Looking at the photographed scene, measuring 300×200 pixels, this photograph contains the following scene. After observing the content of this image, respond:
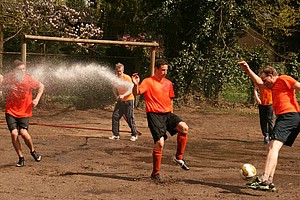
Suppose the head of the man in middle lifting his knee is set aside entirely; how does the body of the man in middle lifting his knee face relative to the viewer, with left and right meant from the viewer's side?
facing the viewer and to the right of the viewer

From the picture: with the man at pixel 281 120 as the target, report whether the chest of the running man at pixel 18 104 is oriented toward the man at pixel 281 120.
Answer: no

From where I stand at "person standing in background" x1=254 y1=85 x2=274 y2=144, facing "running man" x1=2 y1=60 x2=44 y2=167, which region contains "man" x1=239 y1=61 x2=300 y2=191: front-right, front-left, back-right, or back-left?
front-left

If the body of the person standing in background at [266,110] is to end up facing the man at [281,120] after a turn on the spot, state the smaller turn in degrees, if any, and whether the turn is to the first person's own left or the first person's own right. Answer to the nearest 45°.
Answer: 0° — they already face them

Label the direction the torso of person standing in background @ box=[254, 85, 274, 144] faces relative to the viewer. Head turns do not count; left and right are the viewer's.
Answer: facing the viewer

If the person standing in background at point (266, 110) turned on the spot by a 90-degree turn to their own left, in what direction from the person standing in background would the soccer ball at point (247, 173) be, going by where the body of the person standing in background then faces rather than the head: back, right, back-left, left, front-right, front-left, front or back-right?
right

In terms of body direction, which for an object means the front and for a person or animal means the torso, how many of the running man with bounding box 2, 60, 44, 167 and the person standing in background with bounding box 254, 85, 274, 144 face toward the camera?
2

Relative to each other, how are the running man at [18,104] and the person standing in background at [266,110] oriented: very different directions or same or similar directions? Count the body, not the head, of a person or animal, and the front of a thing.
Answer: same or similar directions

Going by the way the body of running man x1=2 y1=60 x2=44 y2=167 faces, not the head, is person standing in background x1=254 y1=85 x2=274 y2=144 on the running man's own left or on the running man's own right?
on the running man's own left
